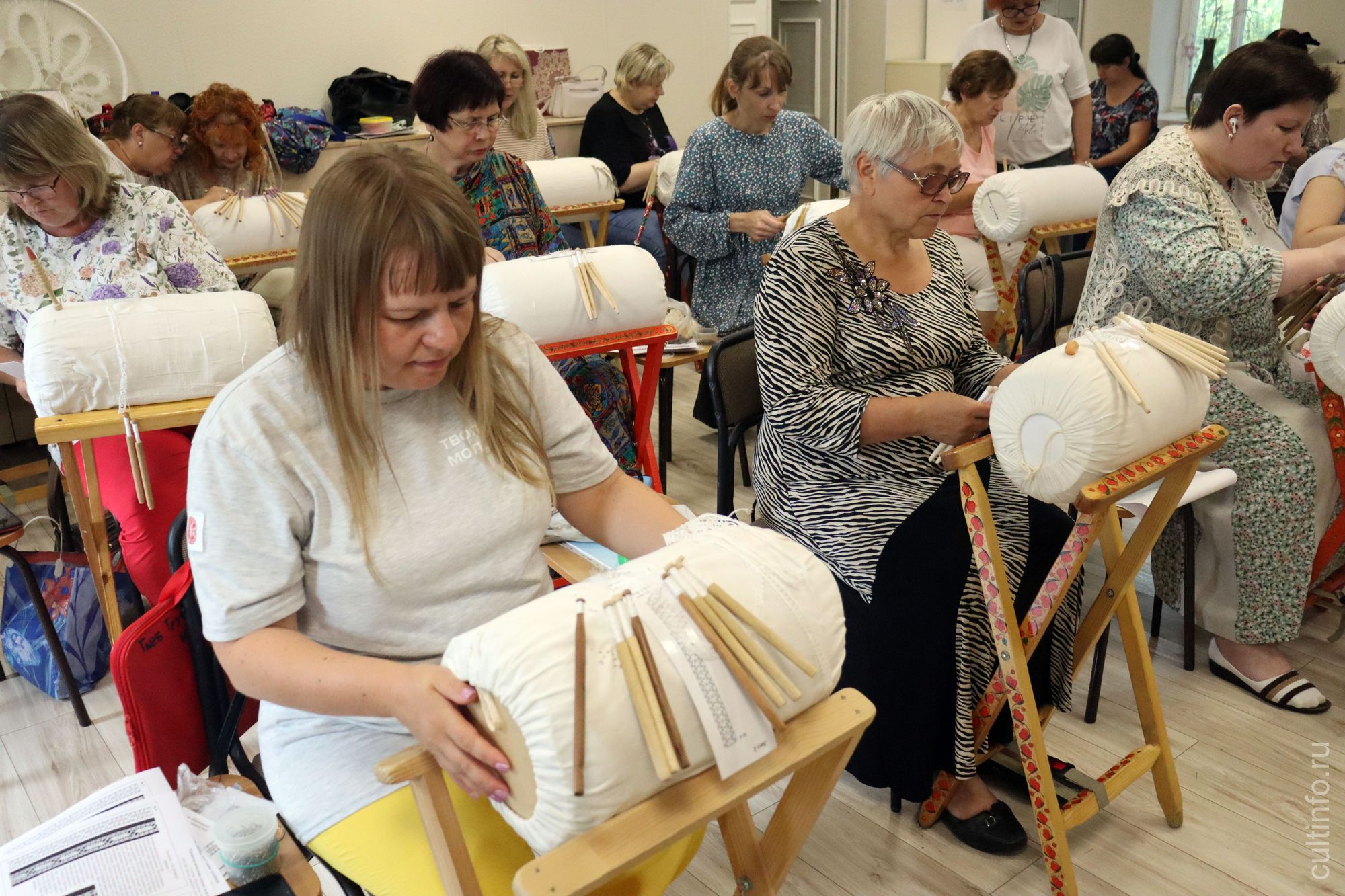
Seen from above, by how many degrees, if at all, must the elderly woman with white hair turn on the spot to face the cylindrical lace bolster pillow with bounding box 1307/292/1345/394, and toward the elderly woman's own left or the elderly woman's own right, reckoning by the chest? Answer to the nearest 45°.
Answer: approximately 90° to the elderly woman's own left

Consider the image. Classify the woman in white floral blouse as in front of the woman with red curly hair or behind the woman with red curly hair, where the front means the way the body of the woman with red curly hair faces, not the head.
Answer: in front

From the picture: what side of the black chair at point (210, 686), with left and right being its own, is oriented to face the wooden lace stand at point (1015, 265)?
left

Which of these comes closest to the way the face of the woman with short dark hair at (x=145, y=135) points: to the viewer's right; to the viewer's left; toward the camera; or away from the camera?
to the viewer's right

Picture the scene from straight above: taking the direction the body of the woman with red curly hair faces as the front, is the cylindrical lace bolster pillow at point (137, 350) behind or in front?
in front

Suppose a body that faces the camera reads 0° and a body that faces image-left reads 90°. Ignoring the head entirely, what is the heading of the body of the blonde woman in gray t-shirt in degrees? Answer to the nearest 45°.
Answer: approximately 315°

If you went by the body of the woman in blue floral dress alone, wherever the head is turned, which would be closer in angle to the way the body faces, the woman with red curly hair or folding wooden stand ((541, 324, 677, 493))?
the folding wooden stand

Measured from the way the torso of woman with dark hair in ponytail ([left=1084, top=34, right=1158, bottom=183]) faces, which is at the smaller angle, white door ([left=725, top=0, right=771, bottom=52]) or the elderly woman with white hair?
the elderly woman with white hair

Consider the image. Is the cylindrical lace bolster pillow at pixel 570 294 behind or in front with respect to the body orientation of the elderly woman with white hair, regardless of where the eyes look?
behind

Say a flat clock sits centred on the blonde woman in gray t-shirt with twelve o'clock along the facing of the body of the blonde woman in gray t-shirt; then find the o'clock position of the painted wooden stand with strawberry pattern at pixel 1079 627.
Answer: The painted wooden stand with strawberry pattern is roughly at 10 o'clock from the blonde woman in gray t-shirt.

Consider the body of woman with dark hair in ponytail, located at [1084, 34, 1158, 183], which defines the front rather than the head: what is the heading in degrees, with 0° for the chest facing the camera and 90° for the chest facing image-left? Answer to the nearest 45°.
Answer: approximately 45°

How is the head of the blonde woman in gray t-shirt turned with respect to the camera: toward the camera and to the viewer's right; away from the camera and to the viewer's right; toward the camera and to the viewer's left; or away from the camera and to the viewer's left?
toward the camera and to the viewer's right
